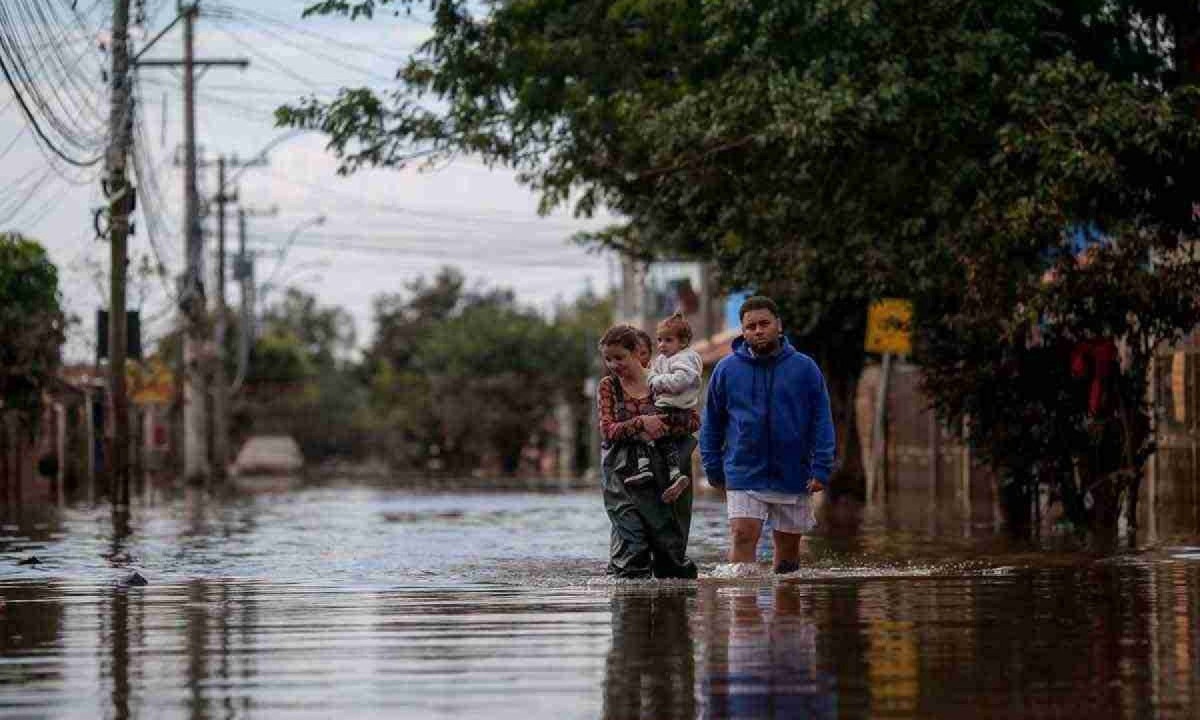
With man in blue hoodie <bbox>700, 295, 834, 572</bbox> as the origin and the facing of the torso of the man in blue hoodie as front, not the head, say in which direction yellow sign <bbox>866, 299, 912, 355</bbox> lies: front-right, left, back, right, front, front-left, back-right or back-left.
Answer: back

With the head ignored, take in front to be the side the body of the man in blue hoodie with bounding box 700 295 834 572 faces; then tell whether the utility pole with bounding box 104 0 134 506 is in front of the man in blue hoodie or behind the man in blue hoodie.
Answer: behind

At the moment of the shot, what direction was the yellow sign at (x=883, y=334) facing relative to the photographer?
facing the viewer

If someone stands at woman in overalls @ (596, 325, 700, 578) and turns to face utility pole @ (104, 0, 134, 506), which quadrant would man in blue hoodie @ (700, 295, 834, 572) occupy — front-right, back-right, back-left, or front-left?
back-right

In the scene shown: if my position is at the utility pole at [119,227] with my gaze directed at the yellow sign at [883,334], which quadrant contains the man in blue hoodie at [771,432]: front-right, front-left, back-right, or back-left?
front-right

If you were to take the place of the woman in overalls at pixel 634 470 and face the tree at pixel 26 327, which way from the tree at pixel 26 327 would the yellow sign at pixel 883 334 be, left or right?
right

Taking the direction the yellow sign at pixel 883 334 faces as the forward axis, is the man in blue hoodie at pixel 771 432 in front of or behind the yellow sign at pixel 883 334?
in front

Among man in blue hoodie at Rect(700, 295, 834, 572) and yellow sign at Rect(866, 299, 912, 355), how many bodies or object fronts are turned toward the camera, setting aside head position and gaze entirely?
2

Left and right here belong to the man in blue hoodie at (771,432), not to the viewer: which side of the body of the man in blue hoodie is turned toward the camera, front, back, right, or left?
front

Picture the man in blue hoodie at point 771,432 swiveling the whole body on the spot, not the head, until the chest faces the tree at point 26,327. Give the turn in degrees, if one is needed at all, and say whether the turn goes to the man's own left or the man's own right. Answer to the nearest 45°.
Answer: approximately 135° to the man's own right

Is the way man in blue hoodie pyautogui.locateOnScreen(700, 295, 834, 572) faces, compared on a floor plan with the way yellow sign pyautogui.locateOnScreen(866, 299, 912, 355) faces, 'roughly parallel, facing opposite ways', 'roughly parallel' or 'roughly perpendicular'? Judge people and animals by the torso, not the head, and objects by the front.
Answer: roughly parallel

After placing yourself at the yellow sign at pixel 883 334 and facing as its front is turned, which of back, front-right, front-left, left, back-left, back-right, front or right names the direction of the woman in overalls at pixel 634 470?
front
